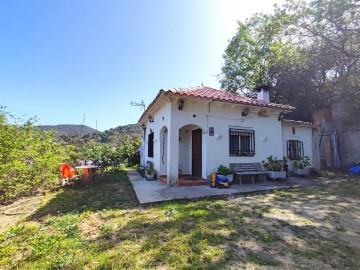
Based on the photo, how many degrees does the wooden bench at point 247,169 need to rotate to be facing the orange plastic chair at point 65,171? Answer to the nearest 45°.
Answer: approximately 135° to its right

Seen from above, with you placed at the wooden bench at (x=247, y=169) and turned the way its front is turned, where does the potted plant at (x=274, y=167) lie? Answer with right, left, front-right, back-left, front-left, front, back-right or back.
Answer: left

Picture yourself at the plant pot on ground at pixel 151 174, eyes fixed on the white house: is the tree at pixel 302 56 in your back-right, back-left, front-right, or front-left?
front-left

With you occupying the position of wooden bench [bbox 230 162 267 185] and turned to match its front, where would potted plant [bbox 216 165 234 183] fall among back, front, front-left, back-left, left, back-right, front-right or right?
right

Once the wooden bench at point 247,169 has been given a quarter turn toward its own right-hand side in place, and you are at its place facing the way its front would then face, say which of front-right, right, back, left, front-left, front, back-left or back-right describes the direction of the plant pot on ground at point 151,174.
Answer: front-right

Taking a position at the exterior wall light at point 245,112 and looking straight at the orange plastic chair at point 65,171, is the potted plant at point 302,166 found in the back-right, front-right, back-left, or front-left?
back-right

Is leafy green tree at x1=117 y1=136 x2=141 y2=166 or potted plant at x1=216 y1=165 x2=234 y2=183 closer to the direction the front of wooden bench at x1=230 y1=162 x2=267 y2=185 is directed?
the potted plant

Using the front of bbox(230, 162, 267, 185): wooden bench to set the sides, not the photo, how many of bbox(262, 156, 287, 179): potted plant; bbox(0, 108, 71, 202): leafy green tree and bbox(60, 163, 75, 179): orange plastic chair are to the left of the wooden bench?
1

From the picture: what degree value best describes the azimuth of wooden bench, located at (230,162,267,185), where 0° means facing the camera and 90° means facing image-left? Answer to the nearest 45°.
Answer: approximately 315°
